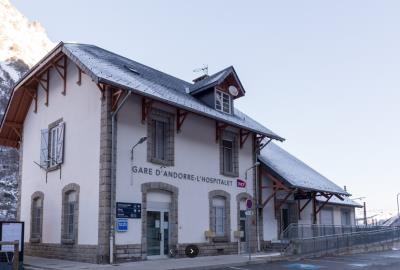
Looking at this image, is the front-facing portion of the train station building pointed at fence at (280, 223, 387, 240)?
no

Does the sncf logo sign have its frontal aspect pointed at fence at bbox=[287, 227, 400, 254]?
no

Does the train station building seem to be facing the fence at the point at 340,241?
no

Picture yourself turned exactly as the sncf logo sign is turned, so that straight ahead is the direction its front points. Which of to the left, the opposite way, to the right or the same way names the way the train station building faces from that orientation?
the same way

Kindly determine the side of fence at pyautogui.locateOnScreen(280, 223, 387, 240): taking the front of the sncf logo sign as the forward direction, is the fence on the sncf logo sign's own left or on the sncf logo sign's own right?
on the sncf logo sign's own left

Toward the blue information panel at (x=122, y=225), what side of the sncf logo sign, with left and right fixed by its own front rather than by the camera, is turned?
right
